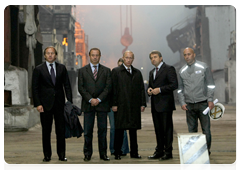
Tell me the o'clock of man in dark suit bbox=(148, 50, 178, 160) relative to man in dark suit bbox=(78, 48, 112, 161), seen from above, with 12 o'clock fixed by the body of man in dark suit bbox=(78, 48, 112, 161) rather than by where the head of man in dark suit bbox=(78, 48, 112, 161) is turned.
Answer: man in dark suit bbox=(148, 50, 178, 160) is roughly at 9 o'clock from man in dark suit bbox=(78, 48, 112, 161).

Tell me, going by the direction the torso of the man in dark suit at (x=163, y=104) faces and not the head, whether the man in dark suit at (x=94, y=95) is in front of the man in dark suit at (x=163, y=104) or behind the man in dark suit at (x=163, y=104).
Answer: in front

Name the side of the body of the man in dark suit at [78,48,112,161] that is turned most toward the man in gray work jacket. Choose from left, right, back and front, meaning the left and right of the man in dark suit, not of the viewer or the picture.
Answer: left

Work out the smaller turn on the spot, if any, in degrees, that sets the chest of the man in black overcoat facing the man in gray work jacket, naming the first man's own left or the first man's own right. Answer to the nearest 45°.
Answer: approximately 90° to the first man's own left

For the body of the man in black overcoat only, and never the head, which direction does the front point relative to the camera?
toward the camera

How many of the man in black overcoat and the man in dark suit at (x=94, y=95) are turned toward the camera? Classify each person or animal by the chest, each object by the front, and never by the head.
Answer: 2

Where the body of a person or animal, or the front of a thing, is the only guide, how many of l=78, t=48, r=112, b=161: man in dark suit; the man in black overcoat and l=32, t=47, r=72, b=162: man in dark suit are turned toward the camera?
3

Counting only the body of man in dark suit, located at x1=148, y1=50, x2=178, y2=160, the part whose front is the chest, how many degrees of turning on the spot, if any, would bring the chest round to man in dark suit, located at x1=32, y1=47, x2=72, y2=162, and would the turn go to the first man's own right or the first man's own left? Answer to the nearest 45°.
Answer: approximately 45° to the first man's own right

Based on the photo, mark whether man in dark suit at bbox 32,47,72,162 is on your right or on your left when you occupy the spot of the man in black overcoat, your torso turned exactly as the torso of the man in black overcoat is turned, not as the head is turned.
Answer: on your right

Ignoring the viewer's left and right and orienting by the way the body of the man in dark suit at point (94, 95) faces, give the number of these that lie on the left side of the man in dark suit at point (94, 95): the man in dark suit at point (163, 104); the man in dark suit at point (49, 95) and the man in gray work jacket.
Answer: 2

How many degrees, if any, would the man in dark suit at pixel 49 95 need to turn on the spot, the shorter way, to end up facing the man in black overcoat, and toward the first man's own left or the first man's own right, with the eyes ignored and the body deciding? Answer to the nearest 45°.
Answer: approximately 90° to the first man's own left

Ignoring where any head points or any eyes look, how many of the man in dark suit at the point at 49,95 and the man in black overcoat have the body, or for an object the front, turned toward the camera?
2
